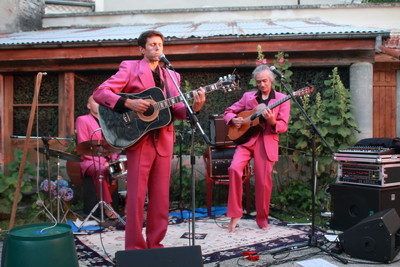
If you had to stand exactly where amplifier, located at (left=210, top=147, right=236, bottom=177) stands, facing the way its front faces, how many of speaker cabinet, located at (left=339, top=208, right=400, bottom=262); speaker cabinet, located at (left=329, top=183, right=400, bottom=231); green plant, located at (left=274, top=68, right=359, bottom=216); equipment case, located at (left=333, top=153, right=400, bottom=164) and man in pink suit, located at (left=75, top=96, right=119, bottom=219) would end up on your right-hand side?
1

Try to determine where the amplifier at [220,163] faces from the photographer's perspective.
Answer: facing the viewer

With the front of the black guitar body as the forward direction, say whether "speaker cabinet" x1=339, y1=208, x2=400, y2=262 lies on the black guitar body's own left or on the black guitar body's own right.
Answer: on the black guitar body's own left

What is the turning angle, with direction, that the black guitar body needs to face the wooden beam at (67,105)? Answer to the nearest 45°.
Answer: approximately 180°

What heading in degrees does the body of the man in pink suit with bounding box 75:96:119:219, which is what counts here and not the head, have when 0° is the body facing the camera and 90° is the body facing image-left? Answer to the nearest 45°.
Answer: approximately 315°

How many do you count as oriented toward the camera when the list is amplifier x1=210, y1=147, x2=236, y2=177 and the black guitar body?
2

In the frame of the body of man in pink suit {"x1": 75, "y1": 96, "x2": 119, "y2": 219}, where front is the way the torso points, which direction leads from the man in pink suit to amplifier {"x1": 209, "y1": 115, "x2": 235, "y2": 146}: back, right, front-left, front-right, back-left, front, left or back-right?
front-left

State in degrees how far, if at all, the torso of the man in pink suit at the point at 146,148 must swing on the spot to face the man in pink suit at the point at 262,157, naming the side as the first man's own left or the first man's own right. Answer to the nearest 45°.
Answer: approximately 90° to the first man's own left

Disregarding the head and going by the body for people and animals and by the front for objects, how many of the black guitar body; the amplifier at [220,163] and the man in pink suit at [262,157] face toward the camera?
3

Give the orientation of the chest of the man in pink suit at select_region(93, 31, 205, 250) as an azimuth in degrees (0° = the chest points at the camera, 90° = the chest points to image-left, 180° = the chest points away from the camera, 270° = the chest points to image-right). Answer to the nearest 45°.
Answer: approximately 315°

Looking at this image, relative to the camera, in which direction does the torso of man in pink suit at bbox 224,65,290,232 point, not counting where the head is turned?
toward the camera
